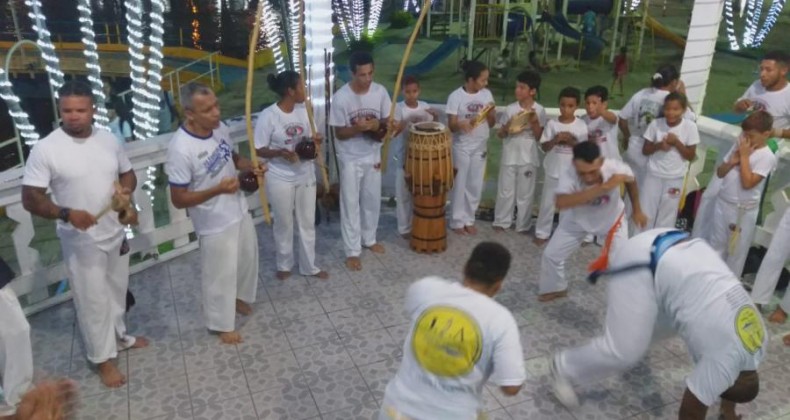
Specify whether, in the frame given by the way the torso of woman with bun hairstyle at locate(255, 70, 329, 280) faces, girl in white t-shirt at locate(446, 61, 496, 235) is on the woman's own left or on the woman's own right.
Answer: on the woman's own left

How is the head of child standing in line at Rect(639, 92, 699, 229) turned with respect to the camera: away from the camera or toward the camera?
toward the camera

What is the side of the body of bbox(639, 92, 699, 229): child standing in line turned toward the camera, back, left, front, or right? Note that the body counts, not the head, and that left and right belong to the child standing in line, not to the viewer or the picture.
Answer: front

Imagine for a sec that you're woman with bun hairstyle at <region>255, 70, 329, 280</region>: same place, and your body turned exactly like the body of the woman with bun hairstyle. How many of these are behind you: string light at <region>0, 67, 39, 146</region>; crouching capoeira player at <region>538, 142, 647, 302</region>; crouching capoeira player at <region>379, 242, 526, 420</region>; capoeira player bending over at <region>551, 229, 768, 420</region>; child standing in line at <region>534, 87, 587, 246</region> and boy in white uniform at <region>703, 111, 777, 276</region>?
1

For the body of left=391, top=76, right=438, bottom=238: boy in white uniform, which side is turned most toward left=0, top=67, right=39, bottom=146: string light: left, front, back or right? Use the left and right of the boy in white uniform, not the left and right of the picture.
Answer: right

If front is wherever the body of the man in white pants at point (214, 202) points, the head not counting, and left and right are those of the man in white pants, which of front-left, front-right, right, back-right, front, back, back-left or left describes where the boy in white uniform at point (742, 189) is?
front-left

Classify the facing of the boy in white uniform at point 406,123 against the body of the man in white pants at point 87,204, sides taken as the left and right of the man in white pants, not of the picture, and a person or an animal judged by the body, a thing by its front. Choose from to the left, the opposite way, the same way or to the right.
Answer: to the right

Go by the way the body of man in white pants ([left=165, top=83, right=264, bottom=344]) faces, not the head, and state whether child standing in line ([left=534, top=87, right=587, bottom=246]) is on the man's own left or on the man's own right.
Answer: on the man's own left

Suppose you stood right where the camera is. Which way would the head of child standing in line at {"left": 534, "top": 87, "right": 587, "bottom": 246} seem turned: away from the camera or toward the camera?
toward the camera

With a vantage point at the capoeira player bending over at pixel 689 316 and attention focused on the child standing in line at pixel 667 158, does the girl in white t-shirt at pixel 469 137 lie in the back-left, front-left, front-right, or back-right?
front-left

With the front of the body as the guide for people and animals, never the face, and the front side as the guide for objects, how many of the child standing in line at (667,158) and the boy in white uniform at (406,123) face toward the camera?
2

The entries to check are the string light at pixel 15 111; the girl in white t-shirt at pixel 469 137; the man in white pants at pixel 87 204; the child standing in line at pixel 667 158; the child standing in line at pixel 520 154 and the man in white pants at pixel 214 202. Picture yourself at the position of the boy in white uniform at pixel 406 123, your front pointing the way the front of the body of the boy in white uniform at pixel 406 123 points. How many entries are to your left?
3

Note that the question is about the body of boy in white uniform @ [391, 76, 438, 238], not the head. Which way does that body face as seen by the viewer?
toward the camera

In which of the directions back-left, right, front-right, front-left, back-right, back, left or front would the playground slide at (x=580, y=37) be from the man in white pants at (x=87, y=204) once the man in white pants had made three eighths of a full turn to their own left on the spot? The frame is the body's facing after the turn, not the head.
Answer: front-right

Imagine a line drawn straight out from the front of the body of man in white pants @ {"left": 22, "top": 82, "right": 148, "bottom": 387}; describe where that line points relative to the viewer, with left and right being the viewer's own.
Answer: facing the viewer and to the right of the viewer
